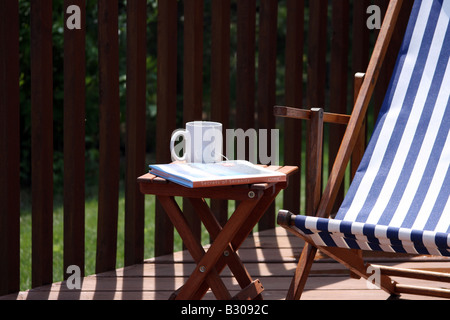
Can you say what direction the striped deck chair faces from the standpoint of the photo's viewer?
facing the viewer and to the left of the viewer

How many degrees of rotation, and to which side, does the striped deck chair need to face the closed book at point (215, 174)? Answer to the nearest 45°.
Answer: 0° — it already faces it

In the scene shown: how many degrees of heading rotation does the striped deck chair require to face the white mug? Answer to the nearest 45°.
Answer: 0° — it already faces it

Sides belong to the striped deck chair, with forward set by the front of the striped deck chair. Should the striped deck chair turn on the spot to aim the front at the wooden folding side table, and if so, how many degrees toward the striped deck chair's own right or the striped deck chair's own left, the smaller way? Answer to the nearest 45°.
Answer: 0° — it already faces it
